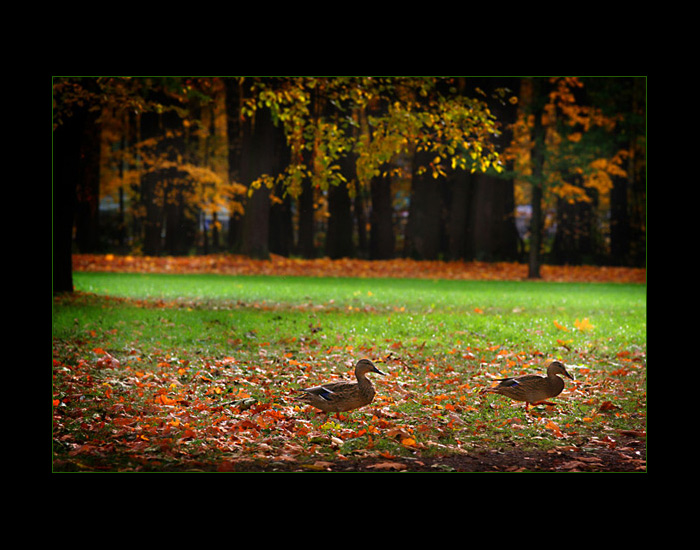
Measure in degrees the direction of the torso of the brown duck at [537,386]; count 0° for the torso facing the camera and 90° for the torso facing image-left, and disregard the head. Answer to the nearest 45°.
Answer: approximately 270°

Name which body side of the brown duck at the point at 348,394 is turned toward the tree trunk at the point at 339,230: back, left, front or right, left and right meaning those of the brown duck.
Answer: left

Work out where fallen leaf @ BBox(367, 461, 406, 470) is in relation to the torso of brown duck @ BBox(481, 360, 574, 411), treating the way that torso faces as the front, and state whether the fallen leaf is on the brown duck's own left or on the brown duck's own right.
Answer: on the brown duck's own right

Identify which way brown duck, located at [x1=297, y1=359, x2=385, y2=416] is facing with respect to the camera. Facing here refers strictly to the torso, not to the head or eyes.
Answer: to the viewer's right

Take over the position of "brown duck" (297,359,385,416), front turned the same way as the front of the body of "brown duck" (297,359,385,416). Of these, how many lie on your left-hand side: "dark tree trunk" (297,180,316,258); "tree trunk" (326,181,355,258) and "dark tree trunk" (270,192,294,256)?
3

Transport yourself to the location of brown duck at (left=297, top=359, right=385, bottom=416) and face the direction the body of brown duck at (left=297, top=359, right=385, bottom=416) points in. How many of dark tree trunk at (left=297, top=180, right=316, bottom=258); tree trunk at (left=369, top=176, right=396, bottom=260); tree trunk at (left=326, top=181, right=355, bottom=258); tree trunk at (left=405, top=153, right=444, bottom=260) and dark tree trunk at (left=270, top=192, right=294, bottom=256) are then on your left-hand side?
5

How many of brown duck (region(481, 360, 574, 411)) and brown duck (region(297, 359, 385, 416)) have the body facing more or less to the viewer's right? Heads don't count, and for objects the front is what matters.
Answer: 2

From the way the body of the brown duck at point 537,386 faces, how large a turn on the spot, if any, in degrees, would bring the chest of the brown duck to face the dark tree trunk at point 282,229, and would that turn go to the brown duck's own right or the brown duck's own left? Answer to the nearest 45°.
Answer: approximately 135° to the brown duck's own left

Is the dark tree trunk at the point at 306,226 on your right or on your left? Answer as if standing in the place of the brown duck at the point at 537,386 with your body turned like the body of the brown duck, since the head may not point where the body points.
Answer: on your left
